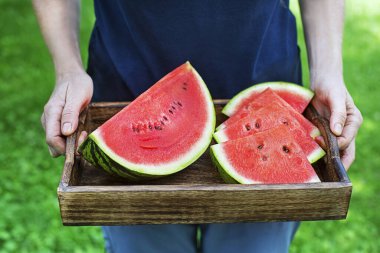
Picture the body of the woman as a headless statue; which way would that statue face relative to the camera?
toward the camera
